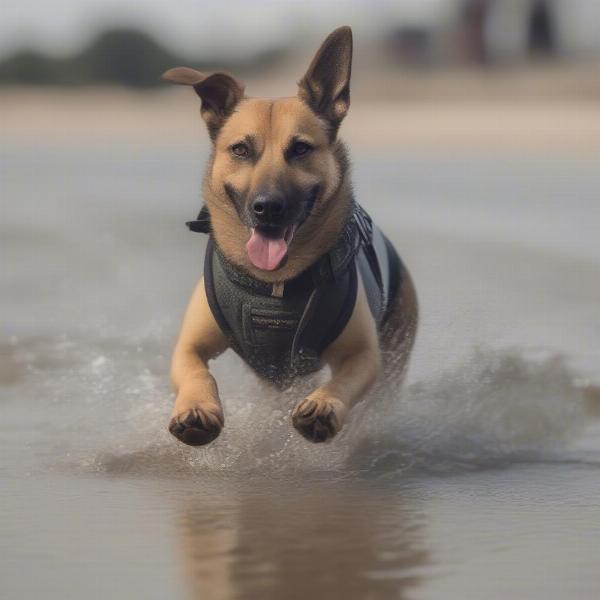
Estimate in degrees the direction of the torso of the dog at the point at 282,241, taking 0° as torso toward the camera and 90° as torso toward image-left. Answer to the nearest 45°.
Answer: approximately 0°
